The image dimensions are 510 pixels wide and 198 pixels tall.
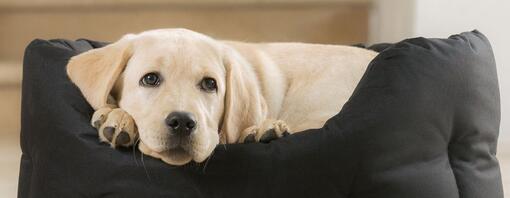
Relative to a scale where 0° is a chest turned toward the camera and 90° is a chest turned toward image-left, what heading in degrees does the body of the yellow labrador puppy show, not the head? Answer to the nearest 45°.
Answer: approximately 45°
